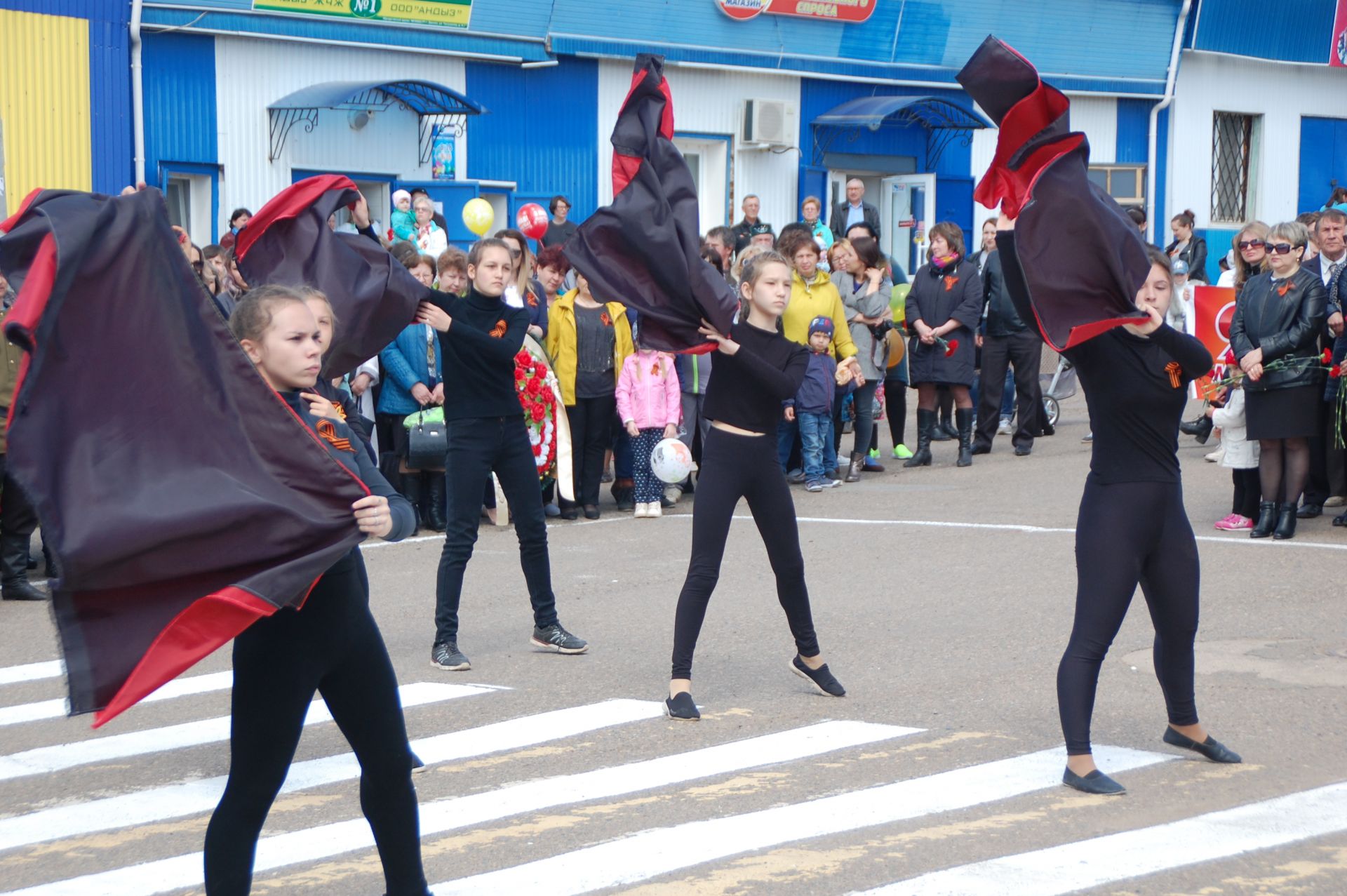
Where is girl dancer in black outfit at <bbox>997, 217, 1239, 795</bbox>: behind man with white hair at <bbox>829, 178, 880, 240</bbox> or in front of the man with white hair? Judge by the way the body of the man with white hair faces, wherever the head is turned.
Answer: in front

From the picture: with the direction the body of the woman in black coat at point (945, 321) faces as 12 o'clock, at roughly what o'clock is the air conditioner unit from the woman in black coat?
The air conditioner unit is roughly at 4 o'clock from the woman in black coat.

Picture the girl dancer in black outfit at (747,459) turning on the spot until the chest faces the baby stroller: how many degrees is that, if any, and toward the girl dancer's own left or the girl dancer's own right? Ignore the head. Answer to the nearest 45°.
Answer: approximately 135° to the girl dancer's own left

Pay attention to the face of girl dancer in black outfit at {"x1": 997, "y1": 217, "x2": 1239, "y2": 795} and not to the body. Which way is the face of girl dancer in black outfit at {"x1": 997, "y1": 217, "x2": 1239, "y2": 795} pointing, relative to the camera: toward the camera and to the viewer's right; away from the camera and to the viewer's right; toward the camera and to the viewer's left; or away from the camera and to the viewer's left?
toward the camera and to the viewer's left

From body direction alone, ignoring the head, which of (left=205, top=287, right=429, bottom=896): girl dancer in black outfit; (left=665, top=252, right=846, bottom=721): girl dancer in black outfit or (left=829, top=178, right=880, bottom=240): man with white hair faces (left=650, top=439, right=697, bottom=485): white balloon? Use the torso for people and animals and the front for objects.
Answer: the man with white hair

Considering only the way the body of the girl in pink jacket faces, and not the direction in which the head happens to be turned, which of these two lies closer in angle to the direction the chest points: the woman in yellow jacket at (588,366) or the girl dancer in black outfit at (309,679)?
the girl dancer in black outfit

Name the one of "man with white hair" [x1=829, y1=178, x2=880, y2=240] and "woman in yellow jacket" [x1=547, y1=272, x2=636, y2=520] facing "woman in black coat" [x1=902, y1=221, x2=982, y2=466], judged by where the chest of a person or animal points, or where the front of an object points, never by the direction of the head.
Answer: the man with white hair

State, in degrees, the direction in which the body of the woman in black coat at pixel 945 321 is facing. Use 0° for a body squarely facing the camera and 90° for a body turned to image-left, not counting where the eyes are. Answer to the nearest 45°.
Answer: approximately 45°

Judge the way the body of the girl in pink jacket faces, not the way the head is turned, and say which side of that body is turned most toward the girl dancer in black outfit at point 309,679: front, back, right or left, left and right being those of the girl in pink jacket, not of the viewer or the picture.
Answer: front

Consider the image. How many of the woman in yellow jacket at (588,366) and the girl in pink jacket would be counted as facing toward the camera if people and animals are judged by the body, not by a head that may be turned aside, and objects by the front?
2

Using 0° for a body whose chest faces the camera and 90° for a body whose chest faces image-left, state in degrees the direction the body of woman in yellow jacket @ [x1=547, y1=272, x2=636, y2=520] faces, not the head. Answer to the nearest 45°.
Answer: approximately 0°

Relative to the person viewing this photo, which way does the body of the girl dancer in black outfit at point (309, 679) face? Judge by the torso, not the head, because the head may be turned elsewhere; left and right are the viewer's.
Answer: facing the viewer and to the right of the viewer

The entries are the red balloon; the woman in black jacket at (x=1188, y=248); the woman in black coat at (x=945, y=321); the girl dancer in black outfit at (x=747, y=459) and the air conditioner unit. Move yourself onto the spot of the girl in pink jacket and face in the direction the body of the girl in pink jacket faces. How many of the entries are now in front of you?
1

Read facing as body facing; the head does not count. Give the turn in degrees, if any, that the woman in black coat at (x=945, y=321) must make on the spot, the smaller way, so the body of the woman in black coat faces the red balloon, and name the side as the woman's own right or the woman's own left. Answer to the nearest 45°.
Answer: approximately 90° to the woman's own right
